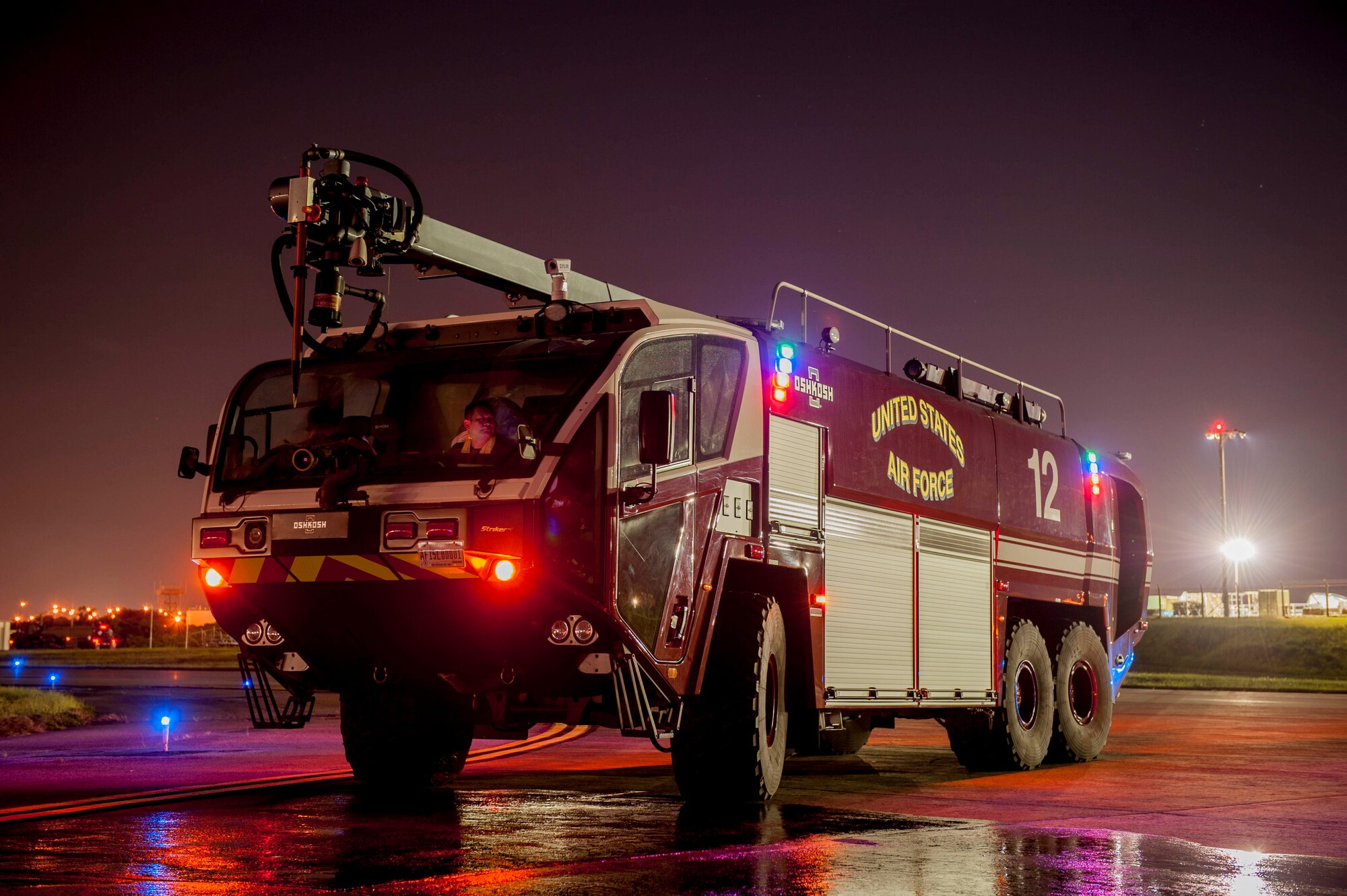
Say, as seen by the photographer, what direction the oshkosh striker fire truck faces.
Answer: facing the viewer and to the left of the viewer
